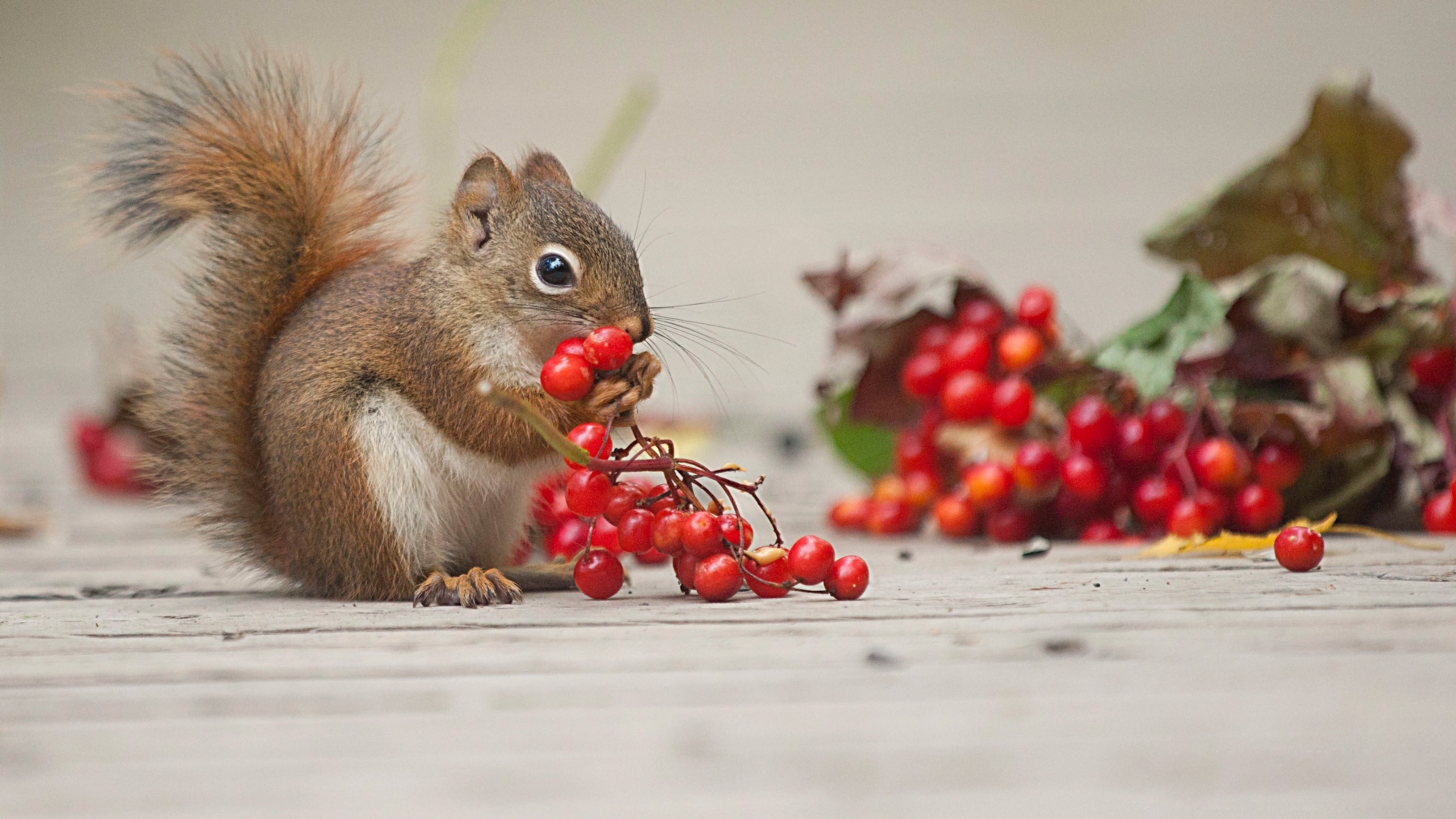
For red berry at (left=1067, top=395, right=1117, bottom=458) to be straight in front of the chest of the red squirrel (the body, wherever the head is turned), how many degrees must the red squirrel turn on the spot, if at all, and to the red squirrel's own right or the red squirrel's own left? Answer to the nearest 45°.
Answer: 0° — it already faces it

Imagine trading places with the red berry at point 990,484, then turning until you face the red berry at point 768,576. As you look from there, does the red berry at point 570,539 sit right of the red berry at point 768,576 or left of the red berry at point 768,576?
right

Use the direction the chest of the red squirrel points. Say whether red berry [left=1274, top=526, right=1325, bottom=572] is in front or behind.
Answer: in front

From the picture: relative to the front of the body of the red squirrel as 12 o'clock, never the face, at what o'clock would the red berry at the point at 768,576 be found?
The red berry is roughly at 1 o'clock from the red squirrel.

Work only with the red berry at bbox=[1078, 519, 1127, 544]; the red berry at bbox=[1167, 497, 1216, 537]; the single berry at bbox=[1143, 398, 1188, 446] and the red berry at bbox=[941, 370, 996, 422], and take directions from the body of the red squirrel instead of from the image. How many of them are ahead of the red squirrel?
4

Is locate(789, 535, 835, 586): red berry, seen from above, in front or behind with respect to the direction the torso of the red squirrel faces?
in front

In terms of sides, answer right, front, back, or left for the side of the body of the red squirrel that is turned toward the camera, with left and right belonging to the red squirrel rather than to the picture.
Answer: right

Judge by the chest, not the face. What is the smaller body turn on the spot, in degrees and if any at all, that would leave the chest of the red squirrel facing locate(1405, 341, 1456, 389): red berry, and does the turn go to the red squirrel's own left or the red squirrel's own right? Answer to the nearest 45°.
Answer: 0° — it already faces it

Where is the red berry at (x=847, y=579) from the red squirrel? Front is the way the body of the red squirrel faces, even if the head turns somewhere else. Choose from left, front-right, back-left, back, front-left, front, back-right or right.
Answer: front-right

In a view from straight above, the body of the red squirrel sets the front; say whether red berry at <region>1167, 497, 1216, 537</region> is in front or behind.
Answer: in front

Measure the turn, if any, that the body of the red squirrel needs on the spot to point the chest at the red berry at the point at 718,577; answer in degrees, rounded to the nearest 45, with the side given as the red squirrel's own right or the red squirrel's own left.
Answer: approximately 45° to the red squirrel's own right
